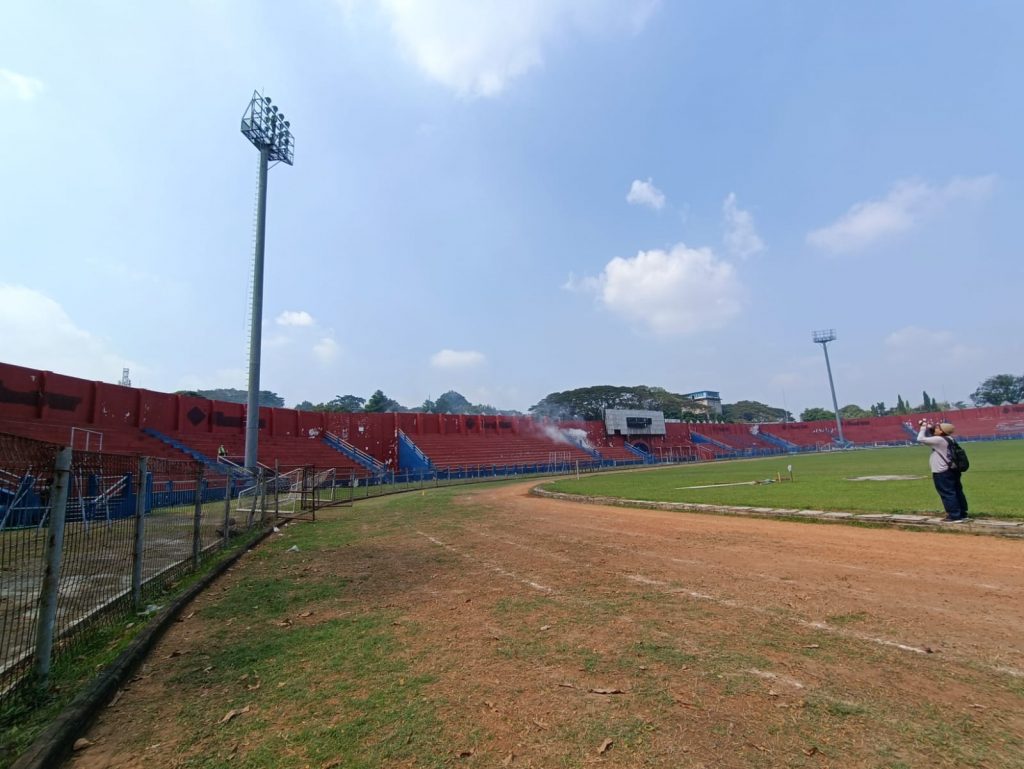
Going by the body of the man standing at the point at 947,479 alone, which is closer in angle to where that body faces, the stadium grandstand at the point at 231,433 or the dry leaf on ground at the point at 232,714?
the stadium grandstand

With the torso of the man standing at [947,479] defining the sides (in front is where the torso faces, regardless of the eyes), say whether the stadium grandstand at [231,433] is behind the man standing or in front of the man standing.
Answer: in front

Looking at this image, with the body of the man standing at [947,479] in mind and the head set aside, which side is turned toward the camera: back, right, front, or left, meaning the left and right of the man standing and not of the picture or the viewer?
left

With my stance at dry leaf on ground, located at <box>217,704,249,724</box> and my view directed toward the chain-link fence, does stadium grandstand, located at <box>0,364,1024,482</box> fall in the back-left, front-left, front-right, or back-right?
front-right

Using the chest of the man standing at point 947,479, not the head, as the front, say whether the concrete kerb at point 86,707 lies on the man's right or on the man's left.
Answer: on the man's left

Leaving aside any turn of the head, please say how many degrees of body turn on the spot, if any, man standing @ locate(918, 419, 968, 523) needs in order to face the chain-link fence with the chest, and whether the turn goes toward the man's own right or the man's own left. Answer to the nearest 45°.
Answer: approximately 45° to the man's own left

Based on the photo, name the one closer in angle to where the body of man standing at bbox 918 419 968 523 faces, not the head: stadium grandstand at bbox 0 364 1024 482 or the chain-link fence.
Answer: the stadium grandstand

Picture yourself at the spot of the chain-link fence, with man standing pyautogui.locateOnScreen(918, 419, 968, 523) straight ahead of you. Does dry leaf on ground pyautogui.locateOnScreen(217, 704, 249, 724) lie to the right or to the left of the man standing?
right

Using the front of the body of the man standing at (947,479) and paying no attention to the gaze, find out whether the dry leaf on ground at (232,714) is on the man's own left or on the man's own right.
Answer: on the man's own left
